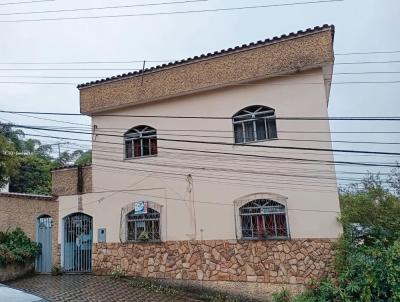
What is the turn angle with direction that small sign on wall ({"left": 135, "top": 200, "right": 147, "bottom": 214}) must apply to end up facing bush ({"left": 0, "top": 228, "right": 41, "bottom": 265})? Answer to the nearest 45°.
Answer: approximately 135° to its right

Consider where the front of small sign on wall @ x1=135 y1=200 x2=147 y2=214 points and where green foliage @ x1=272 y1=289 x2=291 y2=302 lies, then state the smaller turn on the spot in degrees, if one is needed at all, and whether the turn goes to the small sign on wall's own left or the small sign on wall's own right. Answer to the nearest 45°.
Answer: approximately 45° to the small sign on wall's own left

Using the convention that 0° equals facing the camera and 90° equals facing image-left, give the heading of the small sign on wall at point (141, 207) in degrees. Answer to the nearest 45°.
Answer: approximately 0°

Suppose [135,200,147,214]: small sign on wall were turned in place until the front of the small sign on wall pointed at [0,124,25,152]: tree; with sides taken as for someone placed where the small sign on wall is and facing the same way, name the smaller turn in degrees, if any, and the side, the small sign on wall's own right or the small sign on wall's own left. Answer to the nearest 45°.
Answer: approximately 135° to the small sign on wall's own right

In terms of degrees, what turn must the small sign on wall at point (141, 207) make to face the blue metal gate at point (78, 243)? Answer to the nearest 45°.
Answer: approximately 135° to its right

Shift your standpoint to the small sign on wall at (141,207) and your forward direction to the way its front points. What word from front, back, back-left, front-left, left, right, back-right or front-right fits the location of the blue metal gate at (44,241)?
back-right
